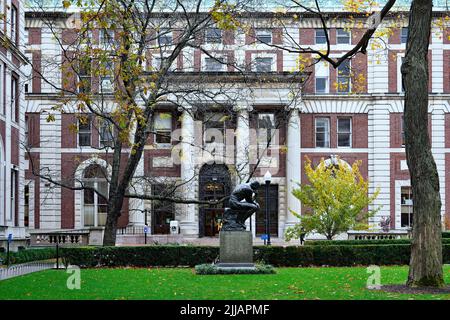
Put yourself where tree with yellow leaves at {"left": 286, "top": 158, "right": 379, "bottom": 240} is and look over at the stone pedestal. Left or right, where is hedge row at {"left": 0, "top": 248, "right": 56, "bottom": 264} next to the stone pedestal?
right

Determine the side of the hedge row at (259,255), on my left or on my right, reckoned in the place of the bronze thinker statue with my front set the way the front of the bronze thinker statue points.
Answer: on my left
